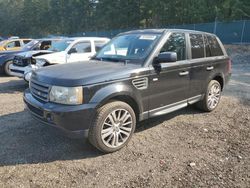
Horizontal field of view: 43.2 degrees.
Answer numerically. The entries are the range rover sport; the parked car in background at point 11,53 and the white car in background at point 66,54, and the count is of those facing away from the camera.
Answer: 0

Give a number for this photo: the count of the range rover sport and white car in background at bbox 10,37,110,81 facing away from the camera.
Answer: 0

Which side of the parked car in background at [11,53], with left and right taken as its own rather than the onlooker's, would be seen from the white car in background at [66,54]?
left

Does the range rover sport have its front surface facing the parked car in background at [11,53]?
no

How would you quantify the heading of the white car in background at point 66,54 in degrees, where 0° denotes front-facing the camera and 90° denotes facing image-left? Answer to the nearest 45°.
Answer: approximately 45°

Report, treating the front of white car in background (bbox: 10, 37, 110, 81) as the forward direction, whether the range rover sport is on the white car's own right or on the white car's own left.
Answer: on the white car's own left

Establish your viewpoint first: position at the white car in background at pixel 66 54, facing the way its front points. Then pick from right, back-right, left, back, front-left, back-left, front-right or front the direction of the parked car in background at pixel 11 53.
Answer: right

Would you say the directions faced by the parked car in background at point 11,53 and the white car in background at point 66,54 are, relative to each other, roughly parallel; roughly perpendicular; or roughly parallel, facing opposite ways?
roughly parallel

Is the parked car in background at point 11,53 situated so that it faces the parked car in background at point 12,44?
no

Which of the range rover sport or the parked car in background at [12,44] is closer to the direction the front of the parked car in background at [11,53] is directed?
the range rover sport

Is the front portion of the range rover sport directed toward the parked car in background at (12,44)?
no

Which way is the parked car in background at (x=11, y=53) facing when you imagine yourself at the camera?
facing the viewer and to the left of the viewer

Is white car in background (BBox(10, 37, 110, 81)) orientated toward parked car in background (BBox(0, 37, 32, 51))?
no

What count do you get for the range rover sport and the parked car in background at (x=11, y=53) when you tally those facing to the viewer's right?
0

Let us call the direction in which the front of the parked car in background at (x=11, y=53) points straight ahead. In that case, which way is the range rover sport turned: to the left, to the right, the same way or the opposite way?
the same way

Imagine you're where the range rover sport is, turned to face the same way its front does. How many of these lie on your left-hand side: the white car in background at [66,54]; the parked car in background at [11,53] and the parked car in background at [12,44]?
0
